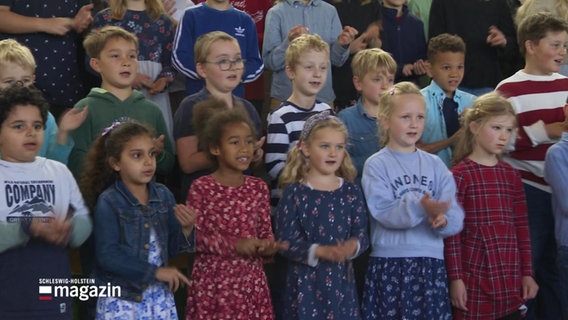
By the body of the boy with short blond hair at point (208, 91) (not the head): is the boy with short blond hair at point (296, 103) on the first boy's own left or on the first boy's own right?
on the first boy's own left

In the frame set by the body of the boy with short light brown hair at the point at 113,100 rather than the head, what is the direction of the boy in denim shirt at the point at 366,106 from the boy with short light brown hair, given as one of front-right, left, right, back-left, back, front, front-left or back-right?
front-left

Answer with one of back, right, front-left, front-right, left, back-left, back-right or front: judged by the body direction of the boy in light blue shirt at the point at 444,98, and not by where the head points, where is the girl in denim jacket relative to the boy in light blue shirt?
right

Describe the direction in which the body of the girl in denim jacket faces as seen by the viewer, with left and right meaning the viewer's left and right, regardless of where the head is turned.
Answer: facing the viewer and to the right of the viewer

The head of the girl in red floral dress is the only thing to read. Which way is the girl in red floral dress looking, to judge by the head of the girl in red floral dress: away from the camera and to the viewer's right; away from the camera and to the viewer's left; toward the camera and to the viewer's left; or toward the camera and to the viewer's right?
toward the camera and to the viewer's right

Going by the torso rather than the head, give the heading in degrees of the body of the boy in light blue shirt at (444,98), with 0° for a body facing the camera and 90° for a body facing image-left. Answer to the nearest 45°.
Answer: approximately 315°

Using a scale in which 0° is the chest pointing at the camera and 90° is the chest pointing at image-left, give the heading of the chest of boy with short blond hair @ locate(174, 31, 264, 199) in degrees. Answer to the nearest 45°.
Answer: approximately 315°

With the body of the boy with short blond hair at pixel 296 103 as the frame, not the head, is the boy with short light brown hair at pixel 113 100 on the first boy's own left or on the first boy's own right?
on the first boy's own right
